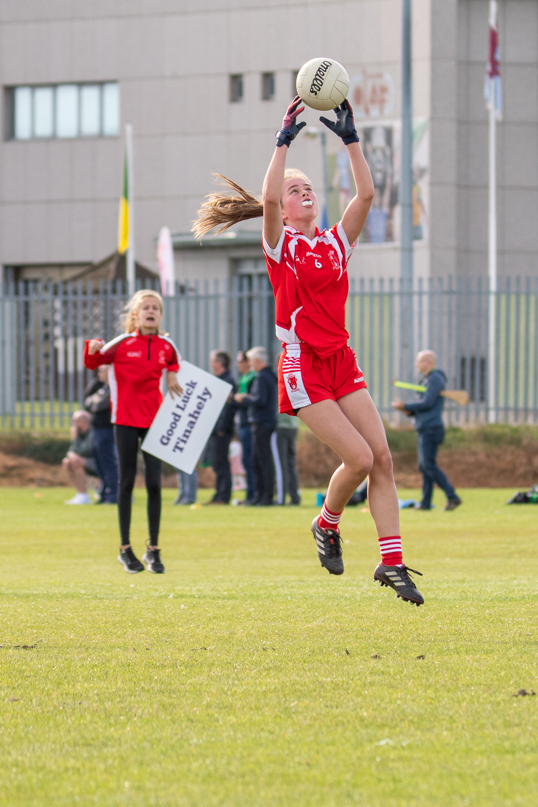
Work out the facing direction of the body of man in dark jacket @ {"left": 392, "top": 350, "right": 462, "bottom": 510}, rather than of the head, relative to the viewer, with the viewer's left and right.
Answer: facing to the left of the viewer

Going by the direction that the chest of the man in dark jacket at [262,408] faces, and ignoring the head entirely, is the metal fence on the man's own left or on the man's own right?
on the man's own right

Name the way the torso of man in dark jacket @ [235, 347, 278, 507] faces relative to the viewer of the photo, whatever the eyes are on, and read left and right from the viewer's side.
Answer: facing to the left of the viewer

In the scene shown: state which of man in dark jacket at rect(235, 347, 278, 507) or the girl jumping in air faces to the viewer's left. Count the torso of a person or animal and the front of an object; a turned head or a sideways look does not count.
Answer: the man in dark jacket

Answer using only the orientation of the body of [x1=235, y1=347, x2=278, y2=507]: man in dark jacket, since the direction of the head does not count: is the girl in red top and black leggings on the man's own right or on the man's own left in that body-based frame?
on the man's own left

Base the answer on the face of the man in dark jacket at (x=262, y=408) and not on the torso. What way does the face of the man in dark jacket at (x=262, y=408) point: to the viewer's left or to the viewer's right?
to the viewer's left

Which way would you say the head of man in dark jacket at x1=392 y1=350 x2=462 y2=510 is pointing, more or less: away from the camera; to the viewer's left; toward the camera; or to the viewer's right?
to the viewer's left

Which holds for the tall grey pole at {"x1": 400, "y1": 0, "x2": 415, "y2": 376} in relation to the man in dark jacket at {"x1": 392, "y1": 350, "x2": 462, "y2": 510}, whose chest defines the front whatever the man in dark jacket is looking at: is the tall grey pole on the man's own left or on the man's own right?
on the man's own right

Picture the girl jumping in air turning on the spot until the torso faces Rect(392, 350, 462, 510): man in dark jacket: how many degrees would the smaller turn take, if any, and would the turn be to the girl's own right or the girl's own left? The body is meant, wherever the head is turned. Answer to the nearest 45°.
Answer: approximately 135° to the girl's own left

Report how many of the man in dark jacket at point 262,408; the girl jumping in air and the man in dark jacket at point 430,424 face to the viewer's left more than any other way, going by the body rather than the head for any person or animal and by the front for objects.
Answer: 2

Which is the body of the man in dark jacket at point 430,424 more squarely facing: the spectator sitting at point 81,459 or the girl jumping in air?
the spectator sitting
